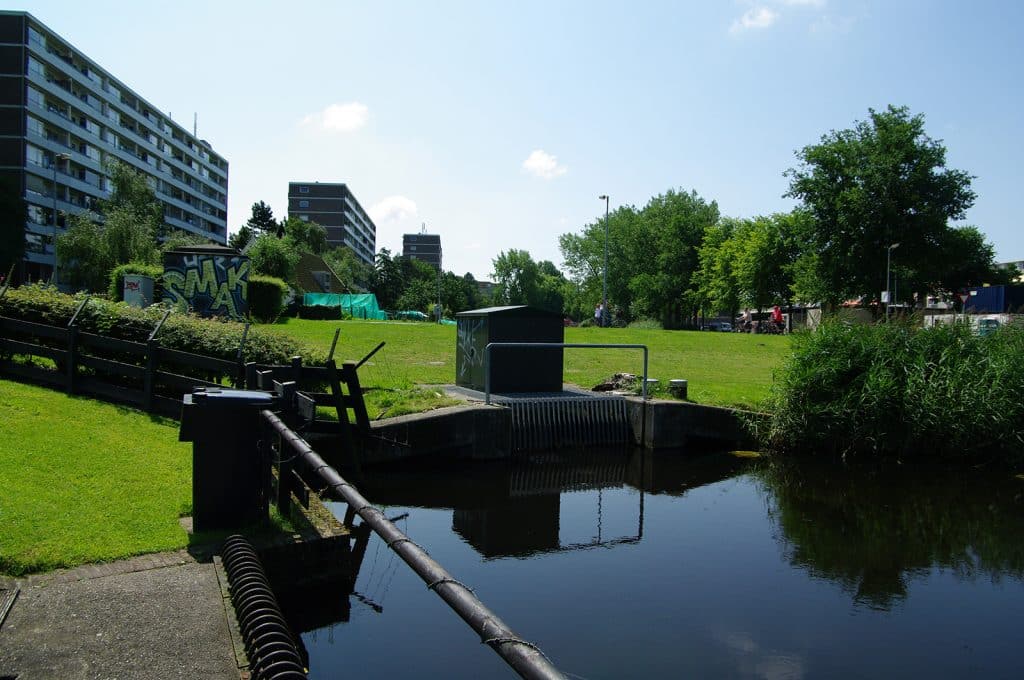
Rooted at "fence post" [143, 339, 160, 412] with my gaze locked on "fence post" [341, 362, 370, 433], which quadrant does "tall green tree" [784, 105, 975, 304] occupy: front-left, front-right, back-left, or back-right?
front-left

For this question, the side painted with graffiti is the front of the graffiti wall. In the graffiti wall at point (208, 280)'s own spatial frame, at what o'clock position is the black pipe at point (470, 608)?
The black pipe is roughly at 12 o'clock from the graffiti wall.

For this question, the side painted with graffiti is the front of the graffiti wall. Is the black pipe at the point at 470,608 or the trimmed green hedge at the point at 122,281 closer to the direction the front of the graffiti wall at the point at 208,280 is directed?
the black pipe

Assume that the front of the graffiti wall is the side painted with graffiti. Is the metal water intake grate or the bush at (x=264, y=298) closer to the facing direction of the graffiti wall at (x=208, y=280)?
the metal water intake grate

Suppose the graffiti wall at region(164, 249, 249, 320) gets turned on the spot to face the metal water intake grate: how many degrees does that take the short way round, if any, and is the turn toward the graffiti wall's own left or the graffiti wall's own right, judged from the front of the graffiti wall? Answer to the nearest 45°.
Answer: approximately 45° to the graffiti wall's own left

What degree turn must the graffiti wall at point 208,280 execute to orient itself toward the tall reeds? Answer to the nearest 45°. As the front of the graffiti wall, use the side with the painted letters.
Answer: approximately 45° to its left

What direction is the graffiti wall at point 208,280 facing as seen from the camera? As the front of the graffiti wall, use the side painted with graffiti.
toward the camera

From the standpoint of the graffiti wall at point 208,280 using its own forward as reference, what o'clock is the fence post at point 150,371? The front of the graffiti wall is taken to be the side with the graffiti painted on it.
The fence post is roughly at 12 o'clock from the graffiti wall.

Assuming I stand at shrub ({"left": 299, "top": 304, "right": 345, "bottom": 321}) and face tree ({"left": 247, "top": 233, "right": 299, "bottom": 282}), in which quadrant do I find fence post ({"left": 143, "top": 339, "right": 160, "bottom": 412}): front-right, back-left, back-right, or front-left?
back-left

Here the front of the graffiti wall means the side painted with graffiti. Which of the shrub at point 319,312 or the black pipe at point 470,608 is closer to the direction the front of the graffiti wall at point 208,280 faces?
the black pipe

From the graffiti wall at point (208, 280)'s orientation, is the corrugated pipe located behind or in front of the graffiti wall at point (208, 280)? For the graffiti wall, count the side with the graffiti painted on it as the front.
in front

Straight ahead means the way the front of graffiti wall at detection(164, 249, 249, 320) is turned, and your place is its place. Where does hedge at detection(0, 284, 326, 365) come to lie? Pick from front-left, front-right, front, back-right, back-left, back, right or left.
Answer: front

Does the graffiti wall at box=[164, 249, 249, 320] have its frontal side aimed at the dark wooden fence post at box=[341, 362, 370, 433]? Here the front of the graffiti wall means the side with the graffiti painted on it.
yes

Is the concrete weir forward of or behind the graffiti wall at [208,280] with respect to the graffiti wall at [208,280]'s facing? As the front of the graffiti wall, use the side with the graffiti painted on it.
forward
